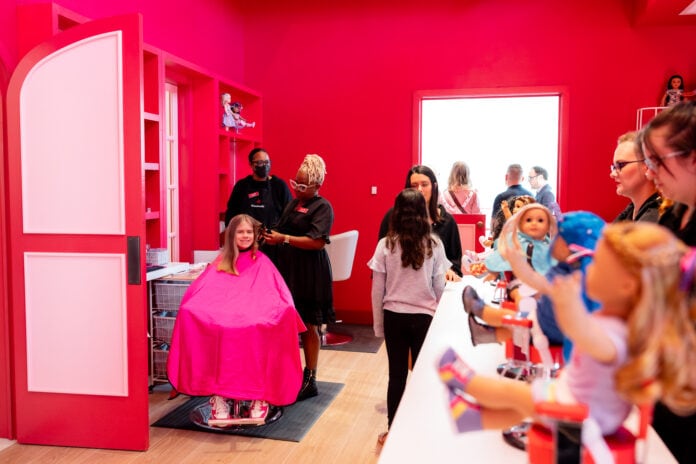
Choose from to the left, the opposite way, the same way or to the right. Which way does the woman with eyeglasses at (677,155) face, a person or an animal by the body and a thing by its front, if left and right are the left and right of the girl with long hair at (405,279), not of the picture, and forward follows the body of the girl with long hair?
to the left

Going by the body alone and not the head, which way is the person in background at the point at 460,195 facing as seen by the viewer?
away from the camera

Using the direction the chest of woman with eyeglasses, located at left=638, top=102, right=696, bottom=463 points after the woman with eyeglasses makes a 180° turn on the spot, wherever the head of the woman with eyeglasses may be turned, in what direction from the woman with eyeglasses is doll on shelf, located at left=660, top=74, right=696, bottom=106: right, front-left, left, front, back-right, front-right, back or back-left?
left

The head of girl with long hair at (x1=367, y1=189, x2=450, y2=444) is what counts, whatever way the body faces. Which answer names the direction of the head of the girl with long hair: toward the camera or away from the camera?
away from the camera

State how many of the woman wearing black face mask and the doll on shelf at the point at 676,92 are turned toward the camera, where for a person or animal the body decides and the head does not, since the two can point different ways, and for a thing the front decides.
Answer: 2

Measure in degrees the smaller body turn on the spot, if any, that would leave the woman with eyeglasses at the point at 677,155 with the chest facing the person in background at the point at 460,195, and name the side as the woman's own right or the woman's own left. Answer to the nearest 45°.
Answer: approximately 90° to the woman's own right

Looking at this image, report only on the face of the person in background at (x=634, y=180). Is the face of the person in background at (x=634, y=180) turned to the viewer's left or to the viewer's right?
to the viewer's left

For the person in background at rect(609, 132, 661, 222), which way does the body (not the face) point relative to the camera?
to the viewer's left

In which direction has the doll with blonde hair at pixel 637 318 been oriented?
to the viewer's left

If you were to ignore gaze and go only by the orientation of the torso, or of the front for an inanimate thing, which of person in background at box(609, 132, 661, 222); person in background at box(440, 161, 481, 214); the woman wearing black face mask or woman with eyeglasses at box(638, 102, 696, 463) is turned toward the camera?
the woman wearing black face mask

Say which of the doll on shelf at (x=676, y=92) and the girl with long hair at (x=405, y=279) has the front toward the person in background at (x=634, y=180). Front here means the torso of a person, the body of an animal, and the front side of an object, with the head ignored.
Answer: the doll on shelf

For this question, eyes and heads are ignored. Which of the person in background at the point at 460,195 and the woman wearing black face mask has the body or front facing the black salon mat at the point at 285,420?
the woman wearing black face mask

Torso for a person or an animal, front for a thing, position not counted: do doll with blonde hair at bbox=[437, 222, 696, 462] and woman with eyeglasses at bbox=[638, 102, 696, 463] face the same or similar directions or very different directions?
same or similar directions

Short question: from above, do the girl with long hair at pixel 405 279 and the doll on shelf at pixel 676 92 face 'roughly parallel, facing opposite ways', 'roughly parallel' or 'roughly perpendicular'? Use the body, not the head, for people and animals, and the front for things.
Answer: roughly parallel, facing opposite ways

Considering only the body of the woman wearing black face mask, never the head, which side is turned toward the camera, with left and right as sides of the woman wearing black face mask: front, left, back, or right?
front

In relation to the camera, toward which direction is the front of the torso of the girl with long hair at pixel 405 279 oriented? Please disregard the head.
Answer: away from the camera

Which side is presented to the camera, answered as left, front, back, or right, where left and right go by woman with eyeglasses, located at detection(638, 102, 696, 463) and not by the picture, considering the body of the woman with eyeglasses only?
left
